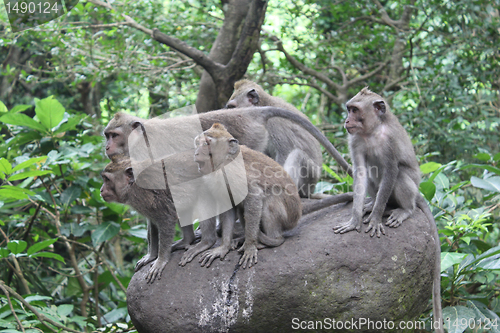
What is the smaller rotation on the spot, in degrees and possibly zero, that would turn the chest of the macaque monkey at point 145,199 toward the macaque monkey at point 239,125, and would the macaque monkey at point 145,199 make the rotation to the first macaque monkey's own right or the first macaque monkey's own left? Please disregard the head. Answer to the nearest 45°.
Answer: approximately 180°

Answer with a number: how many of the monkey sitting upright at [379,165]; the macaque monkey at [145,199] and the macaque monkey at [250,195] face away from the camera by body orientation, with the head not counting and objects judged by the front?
0

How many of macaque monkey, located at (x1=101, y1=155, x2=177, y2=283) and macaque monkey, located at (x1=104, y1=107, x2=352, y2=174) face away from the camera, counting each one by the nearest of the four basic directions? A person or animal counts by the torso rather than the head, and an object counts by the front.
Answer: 0

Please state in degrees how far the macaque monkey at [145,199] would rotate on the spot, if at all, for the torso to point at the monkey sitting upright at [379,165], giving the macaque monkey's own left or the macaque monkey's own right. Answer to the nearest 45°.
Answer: approximately 135° to the macaque monkey's own left

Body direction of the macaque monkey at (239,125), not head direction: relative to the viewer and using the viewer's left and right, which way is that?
facing to the left of the viewer

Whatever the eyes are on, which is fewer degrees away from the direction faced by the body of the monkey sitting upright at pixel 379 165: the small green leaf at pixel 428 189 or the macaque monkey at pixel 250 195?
the macaque monkey

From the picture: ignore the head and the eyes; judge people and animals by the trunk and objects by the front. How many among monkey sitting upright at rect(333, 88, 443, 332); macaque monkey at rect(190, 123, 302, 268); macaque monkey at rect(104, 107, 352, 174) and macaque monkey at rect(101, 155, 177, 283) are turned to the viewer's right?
0

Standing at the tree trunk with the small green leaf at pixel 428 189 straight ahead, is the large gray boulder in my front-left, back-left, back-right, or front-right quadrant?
front-right

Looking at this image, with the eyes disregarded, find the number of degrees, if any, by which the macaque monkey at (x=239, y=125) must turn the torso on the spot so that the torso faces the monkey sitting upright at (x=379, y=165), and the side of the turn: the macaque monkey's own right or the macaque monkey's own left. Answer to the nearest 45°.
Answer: approximately 135° to the macaque monkey's own left

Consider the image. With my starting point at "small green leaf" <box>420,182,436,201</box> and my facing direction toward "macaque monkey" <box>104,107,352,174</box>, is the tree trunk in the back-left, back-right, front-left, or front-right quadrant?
front-right

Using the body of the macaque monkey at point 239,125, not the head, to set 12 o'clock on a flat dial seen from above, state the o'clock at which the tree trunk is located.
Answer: The tree trunk is roughly at 3 o'clock from the macaque monkey.

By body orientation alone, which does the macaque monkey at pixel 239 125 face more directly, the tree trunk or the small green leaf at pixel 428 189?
the tree trunk

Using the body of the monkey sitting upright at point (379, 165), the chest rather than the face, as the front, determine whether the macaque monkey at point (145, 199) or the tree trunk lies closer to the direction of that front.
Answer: the macaque monkey

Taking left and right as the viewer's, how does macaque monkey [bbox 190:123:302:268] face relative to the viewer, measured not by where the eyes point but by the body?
facing the viewer and to the left of the viewer

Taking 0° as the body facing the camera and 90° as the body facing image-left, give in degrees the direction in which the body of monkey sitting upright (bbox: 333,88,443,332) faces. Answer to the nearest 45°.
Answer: approximately 45°
